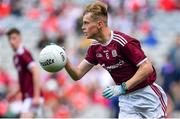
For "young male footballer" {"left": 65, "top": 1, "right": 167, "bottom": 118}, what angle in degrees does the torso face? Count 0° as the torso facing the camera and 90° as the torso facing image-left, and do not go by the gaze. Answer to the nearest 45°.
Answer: approximately 45°

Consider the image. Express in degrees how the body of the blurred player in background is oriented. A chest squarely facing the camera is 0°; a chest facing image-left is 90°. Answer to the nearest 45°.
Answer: approximately 45°

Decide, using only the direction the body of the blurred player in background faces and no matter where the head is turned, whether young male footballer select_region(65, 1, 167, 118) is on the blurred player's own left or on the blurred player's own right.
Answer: on the blurred player's own left

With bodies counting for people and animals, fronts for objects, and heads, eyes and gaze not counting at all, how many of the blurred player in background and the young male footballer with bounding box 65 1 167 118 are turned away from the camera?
0

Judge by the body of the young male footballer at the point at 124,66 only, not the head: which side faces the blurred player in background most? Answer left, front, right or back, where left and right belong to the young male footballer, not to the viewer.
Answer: right
